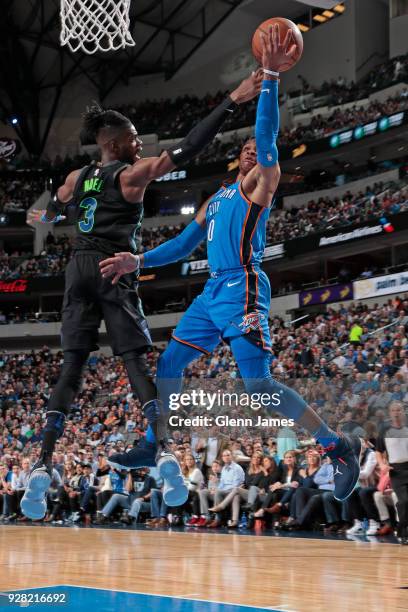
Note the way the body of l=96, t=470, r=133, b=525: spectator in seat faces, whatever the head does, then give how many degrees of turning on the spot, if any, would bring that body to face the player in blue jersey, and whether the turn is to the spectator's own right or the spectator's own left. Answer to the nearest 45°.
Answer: approximately 45° to the spectator's own left

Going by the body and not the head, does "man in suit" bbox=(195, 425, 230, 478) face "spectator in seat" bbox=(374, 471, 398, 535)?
no

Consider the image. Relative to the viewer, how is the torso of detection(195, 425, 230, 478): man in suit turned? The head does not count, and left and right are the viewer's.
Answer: facing the viewer

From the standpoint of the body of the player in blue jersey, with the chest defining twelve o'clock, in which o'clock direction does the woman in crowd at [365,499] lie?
The woman in crowd is roughly at 5 o'clock from the player in blue jersey.

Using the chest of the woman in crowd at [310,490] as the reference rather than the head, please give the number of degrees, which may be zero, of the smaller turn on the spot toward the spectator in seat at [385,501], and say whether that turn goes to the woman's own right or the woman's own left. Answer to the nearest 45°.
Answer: approximately 90° to the woman's own left

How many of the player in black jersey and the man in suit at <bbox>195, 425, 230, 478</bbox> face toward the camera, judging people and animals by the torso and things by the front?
1

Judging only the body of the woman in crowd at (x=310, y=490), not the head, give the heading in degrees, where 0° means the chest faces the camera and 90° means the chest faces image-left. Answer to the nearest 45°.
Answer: approximately 45°

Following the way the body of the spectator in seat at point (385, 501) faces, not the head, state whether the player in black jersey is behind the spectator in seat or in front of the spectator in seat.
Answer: in front

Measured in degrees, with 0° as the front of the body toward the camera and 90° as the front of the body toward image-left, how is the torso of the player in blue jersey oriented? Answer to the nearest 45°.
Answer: approximately 45°

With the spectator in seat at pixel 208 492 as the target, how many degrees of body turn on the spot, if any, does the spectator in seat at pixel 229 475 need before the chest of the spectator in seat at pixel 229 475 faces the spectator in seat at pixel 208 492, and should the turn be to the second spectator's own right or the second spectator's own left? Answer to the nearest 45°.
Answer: approximately 90° to the second spectator's own right

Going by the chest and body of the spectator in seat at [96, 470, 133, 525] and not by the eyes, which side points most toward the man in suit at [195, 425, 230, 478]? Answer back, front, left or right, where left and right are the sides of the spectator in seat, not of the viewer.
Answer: left

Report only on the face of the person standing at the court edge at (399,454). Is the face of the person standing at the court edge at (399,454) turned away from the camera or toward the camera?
toward the camera

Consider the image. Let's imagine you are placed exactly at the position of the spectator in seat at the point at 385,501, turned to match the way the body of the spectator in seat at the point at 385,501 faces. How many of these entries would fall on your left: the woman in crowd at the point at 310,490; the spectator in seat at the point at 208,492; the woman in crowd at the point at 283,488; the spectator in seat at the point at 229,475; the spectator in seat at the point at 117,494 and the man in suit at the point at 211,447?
0

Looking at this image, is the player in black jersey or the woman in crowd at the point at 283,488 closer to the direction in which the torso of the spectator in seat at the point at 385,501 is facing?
the player in black jersey

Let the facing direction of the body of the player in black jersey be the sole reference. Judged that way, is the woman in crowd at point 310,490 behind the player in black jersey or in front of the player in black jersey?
in front

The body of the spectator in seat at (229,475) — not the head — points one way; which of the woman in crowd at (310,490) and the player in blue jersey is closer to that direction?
the player in blue jersey

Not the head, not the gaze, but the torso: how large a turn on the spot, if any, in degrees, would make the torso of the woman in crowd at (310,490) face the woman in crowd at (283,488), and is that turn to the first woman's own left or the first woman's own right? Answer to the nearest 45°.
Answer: approximately 90° to the first woman's own right

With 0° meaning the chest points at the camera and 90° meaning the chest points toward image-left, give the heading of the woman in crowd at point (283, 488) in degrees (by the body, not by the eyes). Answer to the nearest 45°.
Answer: approximately 45°
